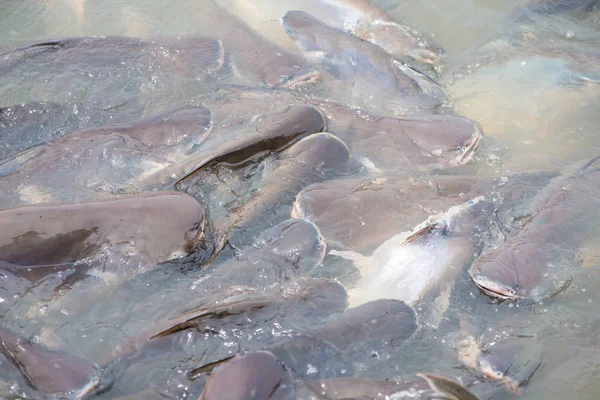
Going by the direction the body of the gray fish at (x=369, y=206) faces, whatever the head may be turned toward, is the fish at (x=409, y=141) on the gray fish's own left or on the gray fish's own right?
on the gray fish's own right

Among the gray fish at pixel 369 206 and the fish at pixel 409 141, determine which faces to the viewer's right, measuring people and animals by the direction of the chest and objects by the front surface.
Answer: the fish

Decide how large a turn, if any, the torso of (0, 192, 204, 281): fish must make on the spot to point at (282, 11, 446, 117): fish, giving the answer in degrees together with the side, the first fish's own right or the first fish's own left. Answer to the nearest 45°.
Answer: approximately 45° to the first fish's own left

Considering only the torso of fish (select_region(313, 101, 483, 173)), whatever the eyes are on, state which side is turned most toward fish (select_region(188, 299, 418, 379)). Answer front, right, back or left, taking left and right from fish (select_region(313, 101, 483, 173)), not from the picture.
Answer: right

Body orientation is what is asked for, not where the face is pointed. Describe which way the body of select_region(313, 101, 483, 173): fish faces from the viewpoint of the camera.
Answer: to the viewer's right

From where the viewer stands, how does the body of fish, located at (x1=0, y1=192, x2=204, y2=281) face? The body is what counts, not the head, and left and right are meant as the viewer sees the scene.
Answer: facing to the right of the viewer

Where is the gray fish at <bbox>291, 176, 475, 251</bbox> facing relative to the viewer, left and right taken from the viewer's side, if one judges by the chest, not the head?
facing to the left of the viewer

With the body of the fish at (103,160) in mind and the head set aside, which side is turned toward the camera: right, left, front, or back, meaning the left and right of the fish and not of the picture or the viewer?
right

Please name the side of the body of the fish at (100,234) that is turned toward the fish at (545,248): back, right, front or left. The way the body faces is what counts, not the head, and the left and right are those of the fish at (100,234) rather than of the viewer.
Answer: front

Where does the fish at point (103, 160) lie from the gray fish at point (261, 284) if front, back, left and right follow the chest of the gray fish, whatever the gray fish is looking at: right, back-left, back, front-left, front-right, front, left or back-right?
left

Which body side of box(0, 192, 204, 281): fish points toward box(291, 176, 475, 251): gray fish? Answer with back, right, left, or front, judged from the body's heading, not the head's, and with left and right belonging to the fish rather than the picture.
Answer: front

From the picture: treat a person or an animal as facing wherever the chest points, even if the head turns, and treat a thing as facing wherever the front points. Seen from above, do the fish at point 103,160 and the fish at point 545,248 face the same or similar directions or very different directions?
very different directions
